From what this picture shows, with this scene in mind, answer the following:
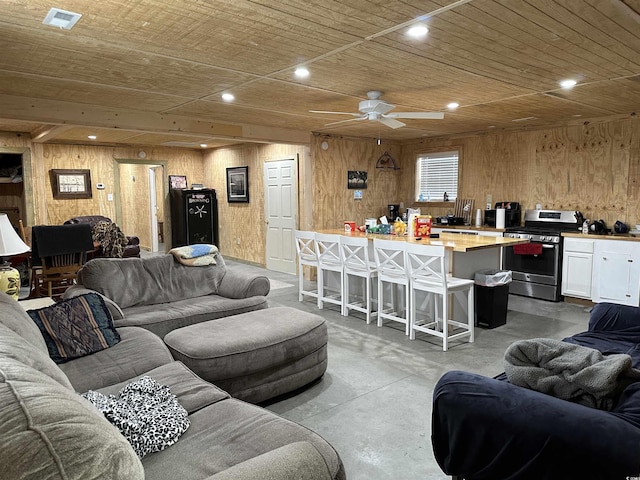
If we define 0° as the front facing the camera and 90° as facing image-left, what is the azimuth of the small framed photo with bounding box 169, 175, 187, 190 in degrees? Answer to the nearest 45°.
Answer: approximately 0°

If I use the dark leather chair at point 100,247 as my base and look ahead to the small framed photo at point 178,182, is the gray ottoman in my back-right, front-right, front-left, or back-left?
back-right

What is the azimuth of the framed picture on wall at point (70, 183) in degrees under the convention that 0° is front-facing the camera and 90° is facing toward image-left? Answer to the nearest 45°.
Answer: approximately 0°

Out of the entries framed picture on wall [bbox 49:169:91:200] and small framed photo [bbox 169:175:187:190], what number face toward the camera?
2

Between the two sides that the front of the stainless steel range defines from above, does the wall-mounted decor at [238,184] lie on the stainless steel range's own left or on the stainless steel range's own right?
on the stainless steel range's own right

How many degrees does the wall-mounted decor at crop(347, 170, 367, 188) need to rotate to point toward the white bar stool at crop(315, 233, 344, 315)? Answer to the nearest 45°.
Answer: approximately 45° to its right
